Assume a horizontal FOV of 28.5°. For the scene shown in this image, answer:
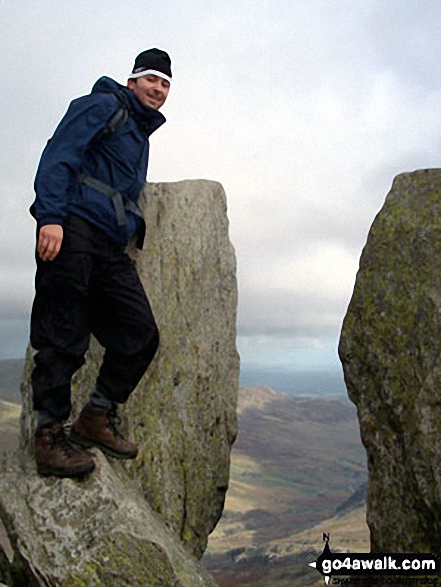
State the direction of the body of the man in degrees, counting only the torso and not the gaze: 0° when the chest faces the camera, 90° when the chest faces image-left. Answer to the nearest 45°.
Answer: approximately 315°

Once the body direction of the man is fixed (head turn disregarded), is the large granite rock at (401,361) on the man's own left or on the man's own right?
on the man's own left
